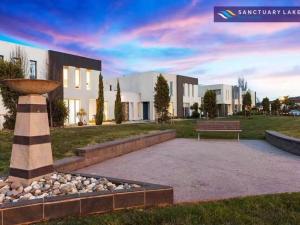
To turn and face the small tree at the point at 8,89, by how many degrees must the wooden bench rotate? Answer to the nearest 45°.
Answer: approximately 90° to its right

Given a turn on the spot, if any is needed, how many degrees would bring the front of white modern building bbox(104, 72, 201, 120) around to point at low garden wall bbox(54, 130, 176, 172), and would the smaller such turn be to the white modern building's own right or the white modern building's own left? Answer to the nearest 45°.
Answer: approximately 45° to the white modern building's own right

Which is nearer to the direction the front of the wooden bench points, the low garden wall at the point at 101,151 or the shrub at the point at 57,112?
the low garden wall

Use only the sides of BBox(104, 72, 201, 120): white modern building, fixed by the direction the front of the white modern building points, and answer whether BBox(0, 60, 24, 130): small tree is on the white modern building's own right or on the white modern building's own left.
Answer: on the white modern building's own right

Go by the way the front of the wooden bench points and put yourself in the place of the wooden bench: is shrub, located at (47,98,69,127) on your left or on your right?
on your right

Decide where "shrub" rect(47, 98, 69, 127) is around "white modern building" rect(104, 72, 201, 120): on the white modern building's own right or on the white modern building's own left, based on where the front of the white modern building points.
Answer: on the white modern building's own right

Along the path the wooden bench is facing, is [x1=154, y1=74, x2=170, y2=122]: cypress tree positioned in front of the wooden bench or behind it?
behind

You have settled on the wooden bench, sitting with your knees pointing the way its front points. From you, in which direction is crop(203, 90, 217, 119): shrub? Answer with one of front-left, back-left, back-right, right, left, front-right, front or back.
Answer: back

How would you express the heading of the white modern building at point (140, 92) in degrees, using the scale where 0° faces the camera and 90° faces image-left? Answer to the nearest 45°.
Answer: approximately 315°

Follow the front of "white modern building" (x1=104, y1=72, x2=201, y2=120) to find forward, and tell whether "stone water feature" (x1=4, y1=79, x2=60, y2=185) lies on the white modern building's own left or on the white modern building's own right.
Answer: on the white modern building's own right
